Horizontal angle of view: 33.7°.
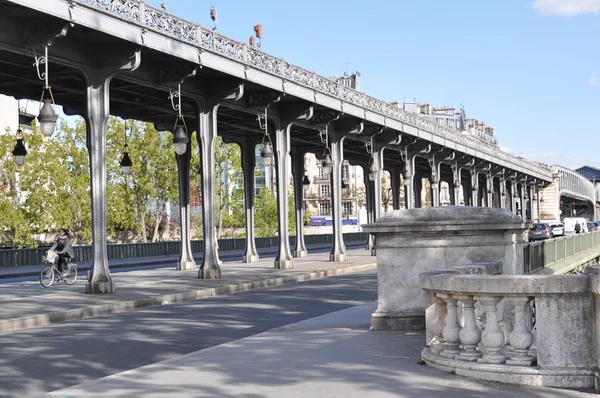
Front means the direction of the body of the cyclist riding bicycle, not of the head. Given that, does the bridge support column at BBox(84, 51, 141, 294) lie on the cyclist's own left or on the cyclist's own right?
on the cyclist's own left

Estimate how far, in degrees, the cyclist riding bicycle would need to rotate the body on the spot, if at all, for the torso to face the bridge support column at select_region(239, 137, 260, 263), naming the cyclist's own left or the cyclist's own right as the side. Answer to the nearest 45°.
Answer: approximately 180°

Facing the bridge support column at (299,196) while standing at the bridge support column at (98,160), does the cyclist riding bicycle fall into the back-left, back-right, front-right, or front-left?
front-left

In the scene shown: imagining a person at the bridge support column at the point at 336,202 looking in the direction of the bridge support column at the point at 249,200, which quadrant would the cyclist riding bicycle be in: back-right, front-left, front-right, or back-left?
front-left

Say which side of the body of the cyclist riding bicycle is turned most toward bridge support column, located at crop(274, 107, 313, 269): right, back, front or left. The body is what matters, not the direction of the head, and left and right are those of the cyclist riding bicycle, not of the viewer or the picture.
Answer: back

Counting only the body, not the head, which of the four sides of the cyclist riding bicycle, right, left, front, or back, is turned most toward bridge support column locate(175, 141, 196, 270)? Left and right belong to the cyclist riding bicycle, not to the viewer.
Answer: back

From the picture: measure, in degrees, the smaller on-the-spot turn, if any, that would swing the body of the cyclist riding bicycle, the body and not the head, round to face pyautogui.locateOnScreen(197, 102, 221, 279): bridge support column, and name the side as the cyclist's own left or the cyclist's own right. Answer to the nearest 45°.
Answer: approximately 135° to the cyclist's own left

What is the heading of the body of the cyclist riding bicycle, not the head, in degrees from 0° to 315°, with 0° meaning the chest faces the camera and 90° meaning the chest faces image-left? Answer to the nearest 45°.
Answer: approximately 45°
